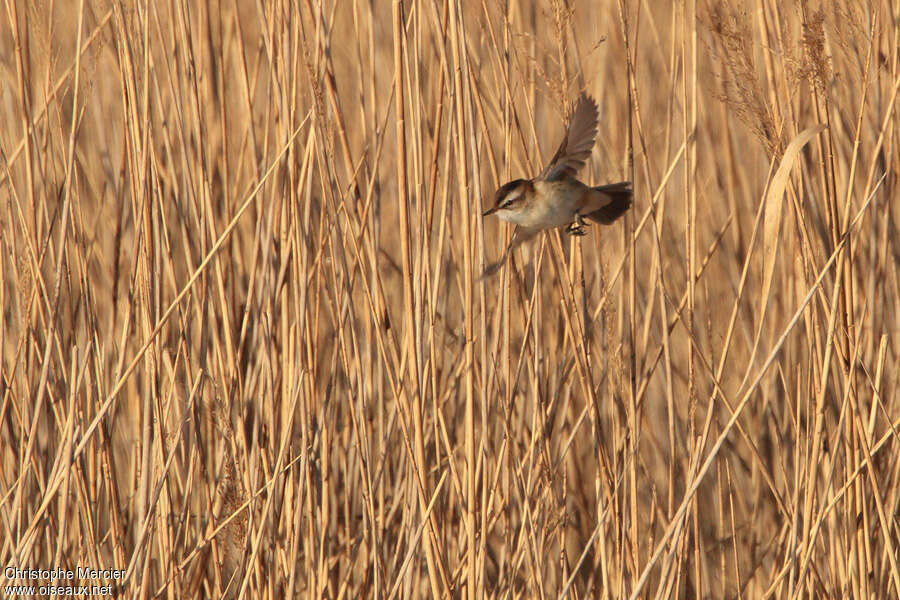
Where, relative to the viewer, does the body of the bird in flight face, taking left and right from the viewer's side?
facing to the left of the viewer
